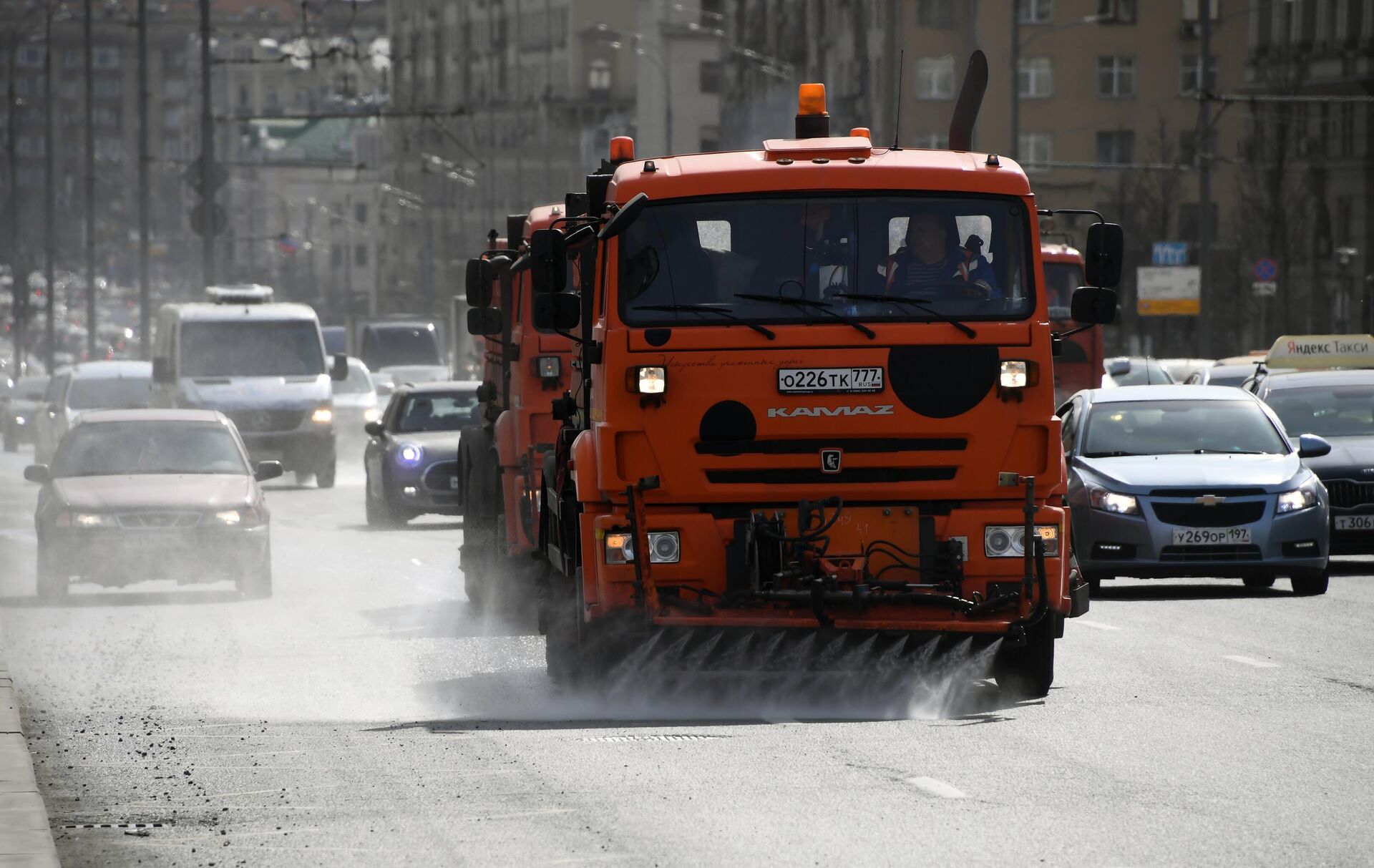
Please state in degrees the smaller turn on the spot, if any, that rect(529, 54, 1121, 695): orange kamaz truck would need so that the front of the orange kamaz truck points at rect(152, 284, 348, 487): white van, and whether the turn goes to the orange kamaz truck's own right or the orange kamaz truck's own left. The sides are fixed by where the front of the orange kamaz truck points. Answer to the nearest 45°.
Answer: approximately 180°

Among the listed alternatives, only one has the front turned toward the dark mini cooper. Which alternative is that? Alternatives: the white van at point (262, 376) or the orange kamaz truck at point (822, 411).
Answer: the white van

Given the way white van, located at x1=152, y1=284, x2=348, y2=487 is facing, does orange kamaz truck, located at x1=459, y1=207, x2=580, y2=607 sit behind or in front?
in front

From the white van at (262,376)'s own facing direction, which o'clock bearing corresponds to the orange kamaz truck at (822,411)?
The orange kamaz truck is roughly at 12 o'clock from the white van.

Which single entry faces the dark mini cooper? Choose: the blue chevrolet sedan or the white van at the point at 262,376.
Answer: the white van

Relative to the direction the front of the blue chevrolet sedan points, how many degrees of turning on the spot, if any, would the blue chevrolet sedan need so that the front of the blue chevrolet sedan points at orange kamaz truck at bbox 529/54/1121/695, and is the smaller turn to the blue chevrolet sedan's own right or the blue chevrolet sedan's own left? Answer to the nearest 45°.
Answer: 0° — it already faces it

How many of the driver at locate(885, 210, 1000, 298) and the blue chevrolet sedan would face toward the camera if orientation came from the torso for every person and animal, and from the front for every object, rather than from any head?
2

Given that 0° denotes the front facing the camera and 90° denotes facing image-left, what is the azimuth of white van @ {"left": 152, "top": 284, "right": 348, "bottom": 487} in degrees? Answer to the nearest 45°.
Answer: approximately 0°
